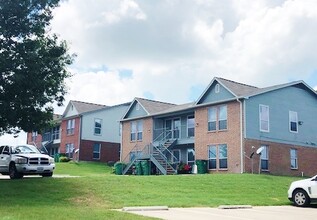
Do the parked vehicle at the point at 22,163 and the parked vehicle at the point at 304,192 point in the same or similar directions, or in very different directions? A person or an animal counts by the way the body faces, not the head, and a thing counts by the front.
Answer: very different directions

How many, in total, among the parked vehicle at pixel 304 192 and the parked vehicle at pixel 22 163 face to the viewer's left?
1

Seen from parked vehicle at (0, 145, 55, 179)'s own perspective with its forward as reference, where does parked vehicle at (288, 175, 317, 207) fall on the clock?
parked vehicle at (288, 175, 317, 207) is roughly at 12 o'clock from parked vehicle at (0, 145, 55, 179).

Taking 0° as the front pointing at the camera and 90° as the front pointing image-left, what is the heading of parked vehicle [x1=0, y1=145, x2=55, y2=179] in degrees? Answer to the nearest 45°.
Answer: approximately 315°

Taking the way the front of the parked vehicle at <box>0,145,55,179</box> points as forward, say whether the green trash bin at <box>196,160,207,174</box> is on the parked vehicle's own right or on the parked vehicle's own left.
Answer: on the parked vehicle's own left

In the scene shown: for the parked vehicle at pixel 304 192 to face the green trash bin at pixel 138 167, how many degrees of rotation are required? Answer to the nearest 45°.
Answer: approximately 45° to its right

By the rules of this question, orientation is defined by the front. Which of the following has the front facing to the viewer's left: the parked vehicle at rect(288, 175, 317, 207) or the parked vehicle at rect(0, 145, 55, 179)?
the parked vehicle at rect(288, 175, 317, 207)

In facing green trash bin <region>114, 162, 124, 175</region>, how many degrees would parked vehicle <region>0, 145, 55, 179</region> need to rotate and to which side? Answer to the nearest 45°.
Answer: approximately 90° to its left

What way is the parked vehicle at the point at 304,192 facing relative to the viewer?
to the viewer's left
